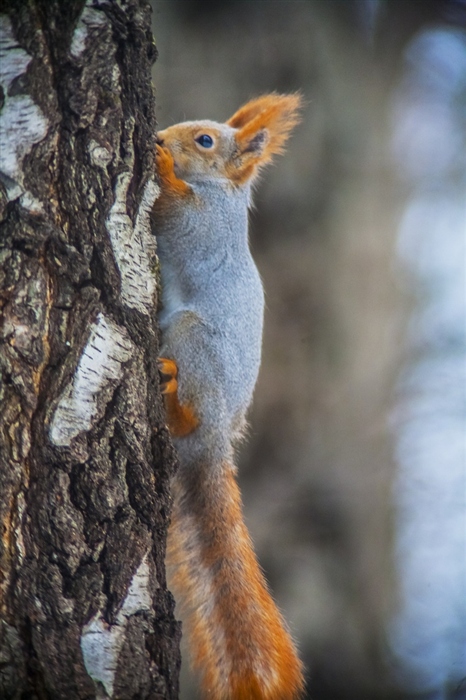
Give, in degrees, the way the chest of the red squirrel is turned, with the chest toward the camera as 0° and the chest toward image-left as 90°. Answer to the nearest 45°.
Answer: approximately 90°
